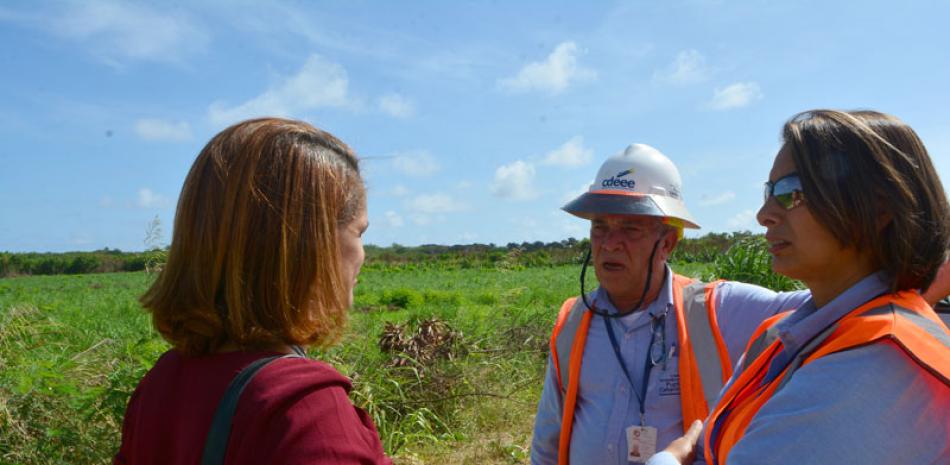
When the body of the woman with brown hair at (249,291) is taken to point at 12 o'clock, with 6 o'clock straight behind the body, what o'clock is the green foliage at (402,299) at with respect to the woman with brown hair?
The green foliage is roughly at 11 o'clock from the woman with brown hair.

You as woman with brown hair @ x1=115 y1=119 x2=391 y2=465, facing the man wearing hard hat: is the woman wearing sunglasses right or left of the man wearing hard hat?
right

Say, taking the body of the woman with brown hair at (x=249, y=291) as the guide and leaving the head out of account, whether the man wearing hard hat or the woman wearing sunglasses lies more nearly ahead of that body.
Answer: the man wearing hard hat

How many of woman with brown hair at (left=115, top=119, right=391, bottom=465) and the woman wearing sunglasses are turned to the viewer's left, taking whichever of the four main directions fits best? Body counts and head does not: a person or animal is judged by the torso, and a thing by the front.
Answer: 1

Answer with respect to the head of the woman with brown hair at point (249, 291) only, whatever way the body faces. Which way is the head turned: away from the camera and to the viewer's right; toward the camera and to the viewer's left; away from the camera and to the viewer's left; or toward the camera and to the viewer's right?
away from the camera and to the viewer's right

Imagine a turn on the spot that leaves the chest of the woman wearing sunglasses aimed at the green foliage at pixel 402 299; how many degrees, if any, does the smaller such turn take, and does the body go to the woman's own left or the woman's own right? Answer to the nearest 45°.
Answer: approximately 45° to the woman's own right

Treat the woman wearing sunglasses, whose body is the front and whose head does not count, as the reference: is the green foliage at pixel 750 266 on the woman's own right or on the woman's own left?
on the woman's own right

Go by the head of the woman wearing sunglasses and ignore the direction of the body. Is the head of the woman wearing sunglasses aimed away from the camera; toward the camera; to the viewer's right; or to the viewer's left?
to the viewer's left

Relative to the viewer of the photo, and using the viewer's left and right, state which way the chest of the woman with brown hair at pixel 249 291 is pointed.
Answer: facing away from the viewer and to the right of the viewer

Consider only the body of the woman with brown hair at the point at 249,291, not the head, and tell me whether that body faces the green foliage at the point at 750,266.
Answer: yes

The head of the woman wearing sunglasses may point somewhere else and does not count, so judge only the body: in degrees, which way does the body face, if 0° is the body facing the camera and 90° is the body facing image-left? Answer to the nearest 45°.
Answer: approximately 90°

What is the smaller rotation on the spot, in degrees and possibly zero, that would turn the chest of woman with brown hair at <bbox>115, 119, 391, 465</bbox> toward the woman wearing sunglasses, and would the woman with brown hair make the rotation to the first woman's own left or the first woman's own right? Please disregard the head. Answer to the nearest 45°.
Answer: approximately 45° to the first woman's own right

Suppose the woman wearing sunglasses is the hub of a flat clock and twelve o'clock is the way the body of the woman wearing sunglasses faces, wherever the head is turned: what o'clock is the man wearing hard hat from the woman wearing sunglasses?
The man wearing hard hat is roughly at 2 o'clock from the woman wearing sunglasses.
